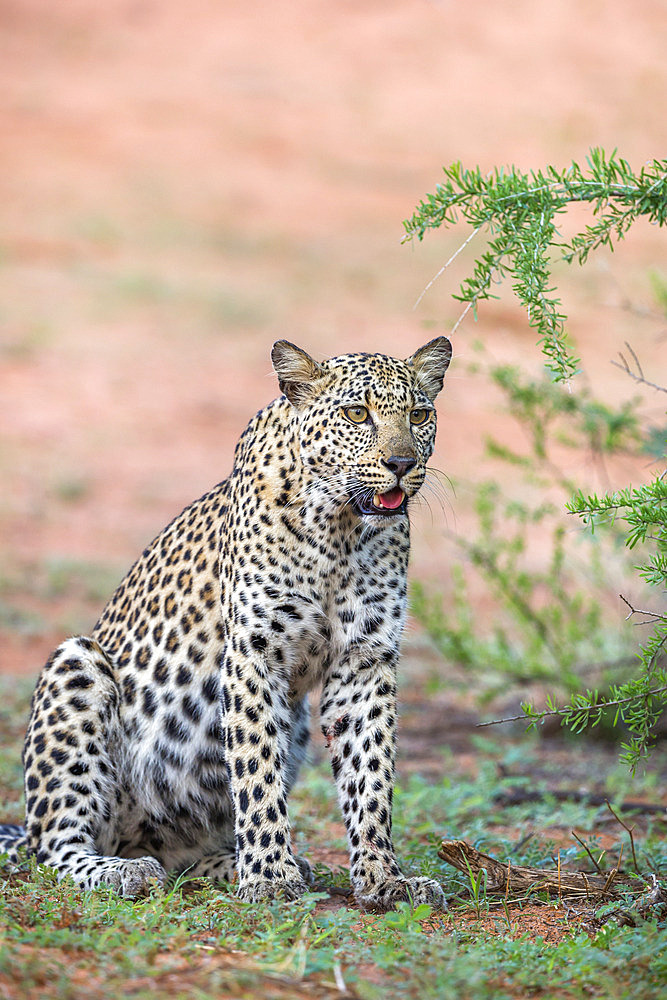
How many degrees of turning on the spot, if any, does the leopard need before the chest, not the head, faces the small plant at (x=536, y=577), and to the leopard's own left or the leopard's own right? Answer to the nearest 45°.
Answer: approximately 90° to the leopard's own left

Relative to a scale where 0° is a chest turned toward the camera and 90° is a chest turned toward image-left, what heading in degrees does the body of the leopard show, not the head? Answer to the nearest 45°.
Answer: approximately 315°
